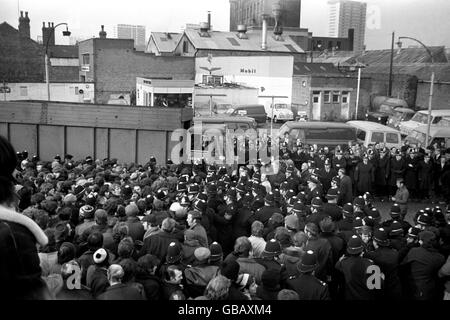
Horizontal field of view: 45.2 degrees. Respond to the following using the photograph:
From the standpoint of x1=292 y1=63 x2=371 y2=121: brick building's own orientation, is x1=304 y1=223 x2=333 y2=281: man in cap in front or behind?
in front

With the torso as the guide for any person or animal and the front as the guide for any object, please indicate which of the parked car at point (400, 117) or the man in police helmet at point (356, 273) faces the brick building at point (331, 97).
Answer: the man in police helmet

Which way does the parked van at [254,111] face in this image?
to the viewer's left

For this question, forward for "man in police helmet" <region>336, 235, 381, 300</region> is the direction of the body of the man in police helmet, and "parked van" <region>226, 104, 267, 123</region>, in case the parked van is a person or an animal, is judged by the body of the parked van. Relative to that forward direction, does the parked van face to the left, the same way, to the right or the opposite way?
to the left

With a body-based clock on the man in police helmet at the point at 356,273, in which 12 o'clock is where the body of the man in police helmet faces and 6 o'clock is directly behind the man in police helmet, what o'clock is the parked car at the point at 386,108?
The parked car is roughly at 12 o'clock from the man in police helmet.

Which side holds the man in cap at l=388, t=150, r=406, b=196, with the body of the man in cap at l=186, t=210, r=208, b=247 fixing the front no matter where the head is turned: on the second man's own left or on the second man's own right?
on the second man's own right

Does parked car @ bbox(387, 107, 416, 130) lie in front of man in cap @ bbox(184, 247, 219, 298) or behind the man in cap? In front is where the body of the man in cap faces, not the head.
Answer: in front

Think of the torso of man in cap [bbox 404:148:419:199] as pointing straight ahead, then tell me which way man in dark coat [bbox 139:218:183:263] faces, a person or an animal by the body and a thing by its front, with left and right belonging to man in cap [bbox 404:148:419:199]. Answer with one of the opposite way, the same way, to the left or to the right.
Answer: the opposite way

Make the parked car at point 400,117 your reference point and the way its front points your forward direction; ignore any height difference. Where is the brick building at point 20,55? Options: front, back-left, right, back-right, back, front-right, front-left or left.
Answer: front-right

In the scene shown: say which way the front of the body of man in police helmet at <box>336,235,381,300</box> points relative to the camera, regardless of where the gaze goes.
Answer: away from the camera

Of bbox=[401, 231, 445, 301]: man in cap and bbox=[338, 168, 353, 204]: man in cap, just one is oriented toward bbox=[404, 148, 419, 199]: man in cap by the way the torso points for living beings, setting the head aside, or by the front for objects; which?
bbox=[401, 231, 445, 301]: man in cap
